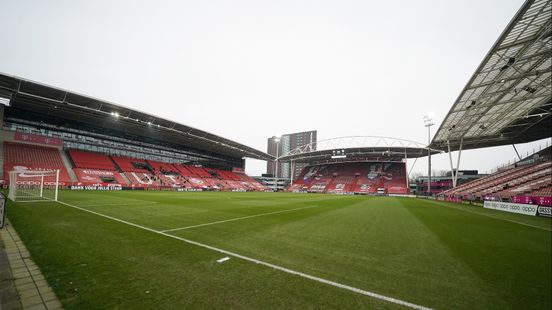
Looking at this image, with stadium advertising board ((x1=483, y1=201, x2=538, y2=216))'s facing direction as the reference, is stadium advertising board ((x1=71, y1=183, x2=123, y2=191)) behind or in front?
in front

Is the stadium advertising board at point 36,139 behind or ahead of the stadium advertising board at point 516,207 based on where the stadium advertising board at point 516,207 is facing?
ahead

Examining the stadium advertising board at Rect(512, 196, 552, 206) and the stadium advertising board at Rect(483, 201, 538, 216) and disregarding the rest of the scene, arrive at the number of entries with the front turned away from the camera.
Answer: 0

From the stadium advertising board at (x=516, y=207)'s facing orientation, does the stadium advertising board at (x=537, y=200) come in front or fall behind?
behind

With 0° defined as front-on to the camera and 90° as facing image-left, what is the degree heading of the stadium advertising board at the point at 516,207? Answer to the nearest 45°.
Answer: approximately 45°

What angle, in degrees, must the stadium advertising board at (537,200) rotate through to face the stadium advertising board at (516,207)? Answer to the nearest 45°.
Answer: approximately 45° to its left

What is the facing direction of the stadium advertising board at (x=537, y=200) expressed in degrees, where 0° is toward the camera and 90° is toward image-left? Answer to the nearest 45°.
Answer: approximately 45°
